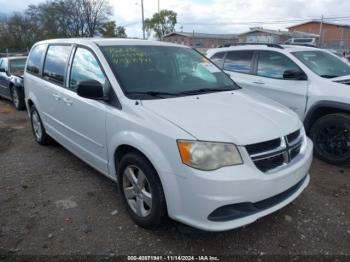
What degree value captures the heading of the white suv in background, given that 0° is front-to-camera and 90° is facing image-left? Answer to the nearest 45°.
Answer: approximately 315°

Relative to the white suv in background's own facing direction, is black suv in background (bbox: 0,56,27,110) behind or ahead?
behind

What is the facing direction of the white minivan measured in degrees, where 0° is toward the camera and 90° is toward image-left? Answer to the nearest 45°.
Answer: approximately 315°

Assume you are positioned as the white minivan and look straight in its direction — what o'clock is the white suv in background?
The white suv in background is roughly at 9 o'clock from the white minivan.

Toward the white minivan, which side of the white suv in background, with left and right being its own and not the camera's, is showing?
right
